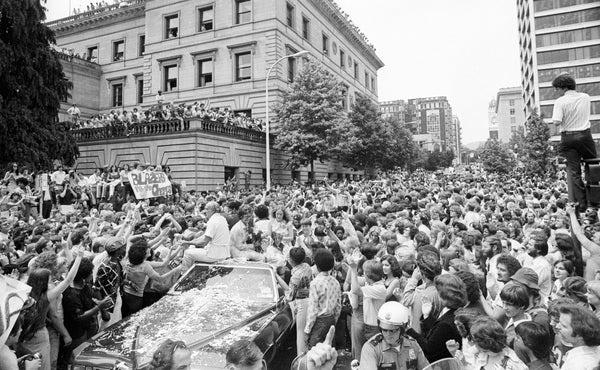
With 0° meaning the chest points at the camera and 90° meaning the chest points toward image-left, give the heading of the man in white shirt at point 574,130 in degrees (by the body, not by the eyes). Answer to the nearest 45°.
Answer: approximately 135°

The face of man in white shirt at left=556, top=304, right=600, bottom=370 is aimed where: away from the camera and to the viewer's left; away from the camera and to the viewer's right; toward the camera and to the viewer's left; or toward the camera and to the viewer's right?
toward the camera and to the viewer's left

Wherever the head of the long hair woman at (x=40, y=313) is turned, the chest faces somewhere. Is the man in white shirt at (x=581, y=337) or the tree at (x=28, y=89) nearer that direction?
the tree

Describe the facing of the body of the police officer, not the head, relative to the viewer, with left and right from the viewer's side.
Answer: facing the viewer

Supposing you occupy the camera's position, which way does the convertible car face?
facing the viewer and to the left of the viewer

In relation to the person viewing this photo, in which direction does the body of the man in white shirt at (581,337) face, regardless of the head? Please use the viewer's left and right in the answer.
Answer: facing to the left of the viewer

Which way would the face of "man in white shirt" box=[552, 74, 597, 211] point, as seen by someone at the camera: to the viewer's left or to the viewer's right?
to the viewer's left

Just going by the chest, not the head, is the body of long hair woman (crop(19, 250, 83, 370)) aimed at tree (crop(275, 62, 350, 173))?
yes

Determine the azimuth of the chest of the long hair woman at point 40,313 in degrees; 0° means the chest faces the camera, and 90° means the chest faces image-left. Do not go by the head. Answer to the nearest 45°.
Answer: approximately 225°

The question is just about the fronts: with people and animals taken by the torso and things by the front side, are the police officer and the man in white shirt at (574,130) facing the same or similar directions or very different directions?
very different directions

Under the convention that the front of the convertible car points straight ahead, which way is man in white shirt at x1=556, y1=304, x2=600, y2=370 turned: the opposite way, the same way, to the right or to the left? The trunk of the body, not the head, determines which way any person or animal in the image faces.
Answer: to the right

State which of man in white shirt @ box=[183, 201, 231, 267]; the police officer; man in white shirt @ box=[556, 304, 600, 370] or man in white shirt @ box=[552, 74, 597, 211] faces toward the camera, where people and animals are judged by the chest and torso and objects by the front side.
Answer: the police officer

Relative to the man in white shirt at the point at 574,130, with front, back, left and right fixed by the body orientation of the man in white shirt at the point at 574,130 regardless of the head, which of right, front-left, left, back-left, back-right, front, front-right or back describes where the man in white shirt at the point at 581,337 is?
back-left

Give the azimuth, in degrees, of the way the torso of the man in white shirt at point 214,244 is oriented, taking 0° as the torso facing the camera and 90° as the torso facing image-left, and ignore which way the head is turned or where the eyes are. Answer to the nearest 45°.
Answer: approximately 90°
